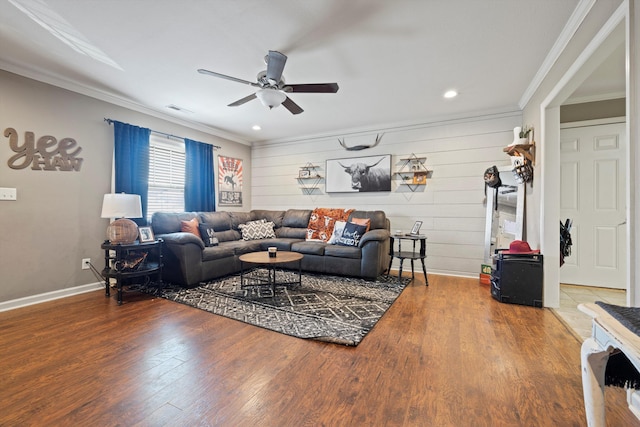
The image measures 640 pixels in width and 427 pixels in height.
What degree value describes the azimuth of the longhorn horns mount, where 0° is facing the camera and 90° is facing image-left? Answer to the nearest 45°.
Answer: approximately 0°

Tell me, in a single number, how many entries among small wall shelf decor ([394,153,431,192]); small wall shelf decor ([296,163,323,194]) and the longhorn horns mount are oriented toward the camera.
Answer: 3

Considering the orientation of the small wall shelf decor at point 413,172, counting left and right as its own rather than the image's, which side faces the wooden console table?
front

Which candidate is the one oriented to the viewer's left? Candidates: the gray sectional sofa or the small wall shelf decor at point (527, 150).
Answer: the small wall shelf decor

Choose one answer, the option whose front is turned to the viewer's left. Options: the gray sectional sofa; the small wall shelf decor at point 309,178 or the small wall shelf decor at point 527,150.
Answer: the small wall shelf decor at point 527,150

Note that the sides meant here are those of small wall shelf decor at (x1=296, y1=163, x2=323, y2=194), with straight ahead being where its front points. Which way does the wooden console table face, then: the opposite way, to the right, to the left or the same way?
to the right

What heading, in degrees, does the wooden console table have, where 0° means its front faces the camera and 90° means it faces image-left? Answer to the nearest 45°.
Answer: approximately 45°

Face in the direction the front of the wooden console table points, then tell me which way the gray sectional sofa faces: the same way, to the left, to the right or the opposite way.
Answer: to the left

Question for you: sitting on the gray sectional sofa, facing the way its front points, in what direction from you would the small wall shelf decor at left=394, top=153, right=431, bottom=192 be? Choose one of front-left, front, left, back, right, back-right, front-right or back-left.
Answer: left

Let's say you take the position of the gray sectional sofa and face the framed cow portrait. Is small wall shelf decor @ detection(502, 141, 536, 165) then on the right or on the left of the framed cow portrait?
right

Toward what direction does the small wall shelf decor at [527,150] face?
to the viewer's left

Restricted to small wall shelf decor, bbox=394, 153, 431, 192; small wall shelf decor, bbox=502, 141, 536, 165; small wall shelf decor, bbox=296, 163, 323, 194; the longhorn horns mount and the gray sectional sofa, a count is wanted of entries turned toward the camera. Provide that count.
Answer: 4

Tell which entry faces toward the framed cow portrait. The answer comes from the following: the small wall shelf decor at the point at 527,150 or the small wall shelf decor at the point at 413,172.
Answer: the small wall shelf decor at the point at 527,150
